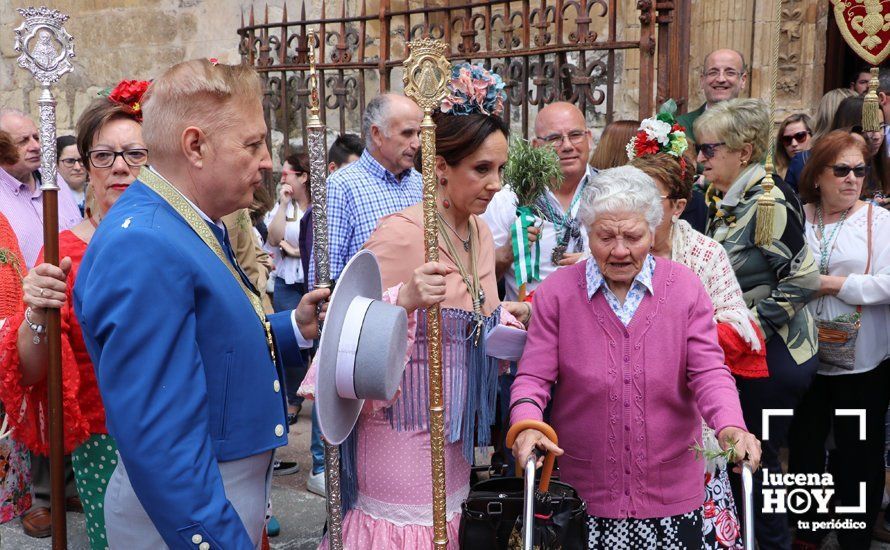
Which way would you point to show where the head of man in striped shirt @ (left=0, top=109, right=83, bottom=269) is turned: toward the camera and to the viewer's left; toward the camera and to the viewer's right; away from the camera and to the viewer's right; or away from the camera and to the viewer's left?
toward the camera and to the viewer's right

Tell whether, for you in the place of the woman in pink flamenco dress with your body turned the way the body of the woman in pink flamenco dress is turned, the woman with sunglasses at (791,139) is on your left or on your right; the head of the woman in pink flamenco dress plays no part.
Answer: on your left

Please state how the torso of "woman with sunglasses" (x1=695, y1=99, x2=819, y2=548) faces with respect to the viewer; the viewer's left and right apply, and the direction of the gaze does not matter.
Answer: facing to the left of the viewer

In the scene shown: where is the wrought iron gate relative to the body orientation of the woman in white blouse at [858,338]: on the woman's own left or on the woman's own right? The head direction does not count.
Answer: on the woman's own right

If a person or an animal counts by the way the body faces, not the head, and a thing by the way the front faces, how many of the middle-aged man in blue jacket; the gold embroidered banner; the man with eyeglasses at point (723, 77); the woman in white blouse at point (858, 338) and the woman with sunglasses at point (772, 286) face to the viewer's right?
1

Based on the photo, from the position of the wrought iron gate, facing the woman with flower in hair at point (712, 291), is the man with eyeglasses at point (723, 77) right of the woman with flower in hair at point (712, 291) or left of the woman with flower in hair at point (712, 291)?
left

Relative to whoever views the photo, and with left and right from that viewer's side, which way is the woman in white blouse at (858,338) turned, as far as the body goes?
facing the viewer and to the left of the viewer

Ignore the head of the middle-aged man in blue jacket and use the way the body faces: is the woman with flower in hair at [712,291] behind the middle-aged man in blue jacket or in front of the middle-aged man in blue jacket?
in front

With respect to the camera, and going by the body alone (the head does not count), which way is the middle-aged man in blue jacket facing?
to the viewer's right

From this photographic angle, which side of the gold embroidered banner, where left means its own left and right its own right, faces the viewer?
front

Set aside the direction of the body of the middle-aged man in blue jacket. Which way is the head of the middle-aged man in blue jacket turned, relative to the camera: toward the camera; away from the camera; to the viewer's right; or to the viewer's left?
to the viewer's right

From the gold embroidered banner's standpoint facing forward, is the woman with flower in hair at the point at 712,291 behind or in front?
in front

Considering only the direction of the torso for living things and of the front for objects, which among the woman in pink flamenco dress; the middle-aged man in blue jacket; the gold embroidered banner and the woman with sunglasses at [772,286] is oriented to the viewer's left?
the woman with sunglasses

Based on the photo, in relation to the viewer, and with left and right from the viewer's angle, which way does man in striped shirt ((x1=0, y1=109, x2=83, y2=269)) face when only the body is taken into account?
facing the viewer and to the right of the viewer
